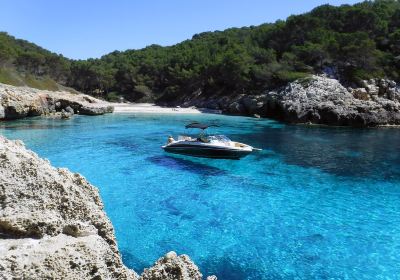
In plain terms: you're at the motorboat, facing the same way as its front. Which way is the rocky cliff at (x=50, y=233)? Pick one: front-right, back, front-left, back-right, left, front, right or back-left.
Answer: right

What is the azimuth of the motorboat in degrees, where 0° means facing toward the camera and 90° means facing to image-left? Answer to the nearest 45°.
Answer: approximately 270°
